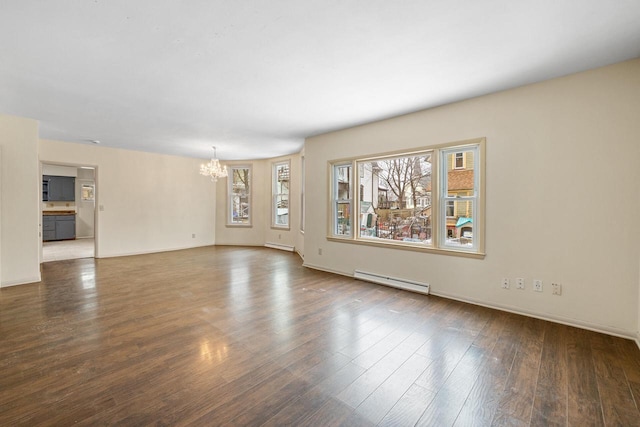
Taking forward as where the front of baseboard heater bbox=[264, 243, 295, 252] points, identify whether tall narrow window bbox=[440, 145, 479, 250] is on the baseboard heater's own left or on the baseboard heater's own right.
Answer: on the baseboard heater's own left

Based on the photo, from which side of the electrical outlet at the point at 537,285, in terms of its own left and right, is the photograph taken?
front

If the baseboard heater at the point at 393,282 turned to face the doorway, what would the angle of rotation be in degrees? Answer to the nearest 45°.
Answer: approximately 45° to its right

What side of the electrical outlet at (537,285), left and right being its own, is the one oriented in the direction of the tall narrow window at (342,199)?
right

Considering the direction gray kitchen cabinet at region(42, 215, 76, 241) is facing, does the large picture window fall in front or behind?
in front

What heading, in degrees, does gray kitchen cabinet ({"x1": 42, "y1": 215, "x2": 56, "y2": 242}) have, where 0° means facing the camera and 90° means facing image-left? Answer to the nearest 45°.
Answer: approximately 0°

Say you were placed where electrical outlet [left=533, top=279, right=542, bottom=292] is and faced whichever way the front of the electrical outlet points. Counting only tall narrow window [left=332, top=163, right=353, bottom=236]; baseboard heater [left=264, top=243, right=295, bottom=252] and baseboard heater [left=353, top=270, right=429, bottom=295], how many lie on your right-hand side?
3

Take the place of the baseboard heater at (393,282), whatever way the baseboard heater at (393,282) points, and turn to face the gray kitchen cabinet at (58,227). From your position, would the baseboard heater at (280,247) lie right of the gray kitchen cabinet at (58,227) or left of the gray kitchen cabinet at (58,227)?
right

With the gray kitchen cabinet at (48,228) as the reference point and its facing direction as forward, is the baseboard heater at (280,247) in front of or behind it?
in front

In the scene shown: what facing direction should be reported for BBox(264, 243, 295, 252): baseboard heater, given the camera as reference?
facing the viewer and to the left of the viewer

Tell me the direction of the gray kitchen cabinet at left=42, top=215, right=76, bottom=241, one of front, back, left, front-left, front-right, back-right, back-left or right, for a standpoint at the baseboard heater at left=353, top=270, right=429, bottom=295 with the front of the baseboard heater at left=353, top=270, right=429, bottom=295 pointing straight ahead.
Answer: front-right
